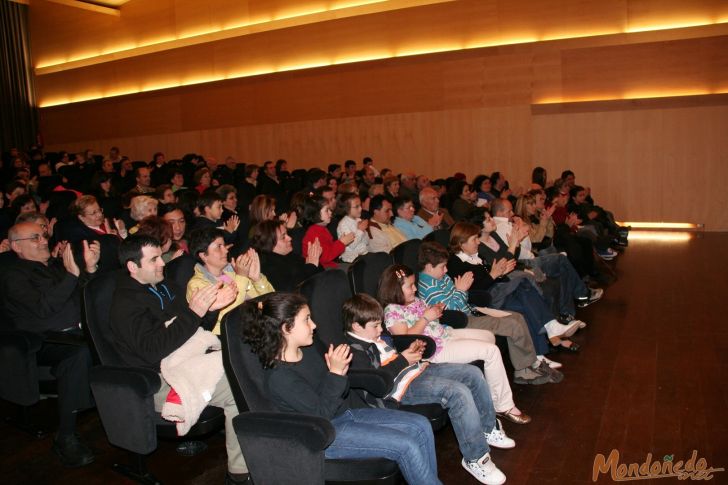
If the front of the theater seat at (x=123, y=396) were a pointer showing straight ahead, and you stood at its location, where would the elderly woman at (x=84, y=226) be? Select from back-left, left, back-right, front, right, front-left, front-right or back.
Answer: back-left

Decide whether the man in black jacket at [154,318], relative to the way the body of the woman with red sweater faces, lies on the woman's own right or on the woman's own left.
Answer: on the woman's own right

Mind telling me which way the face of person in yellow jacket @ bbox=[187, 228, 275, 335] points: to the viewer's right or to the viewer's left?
to the viewer's right

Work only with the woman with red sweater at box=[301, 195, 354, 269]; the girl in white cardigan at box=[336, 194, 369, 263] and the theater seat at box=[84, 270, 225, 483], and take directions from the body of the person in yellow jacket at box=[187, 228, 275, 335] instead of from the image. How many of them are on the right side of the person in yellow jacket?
1

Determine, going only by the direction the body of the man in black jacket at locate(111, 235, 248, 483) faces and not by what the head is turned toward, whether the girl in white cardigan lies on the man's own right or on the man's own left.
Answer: on the man's own left

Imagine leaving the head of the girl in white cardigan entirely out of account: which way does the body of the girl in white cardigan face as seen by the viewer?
to the viewer's right
